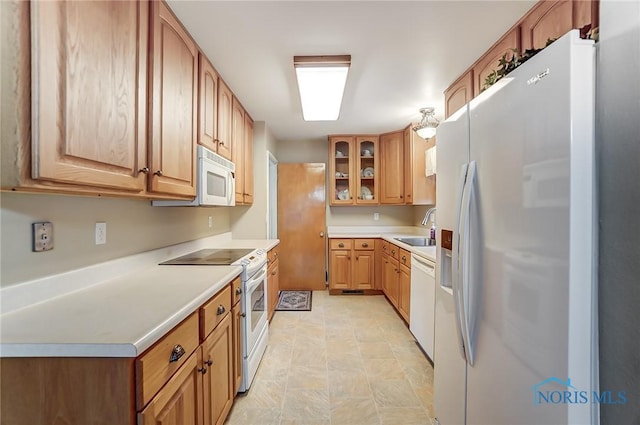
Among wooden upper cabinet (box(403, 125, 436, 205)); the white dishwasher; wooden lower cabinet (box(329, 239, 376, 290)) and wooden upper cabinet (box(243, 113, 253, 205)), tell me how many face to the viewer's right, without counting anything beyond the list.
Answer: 1

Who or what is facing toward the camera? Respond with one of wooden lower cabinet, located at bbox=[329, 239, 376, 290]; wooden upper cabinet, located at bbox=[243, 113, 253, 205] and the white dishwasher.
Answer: the wooden lower cabinet

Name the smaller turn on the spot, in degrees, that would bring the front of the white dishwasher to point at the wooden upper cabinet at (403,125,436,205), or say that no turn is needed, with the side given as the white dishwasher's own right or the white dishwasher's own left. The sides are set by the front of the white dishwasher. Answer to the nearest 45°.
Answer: approximately 90° to the white dishwasher's own right

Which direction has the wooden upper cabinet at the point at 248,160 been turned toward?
to the viewer's right

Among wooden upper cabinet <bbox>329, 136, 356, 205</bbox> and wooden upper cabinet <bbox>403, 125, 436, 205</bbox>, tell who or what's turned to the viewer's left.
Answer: wooden upper cabinet <bbox>403, 125, 436, 205</bbox>

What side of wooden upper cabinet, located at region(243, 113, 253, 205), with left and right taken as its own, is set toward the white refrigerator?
right

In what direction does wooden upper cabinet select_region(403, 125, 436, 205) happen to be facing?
to the viewer's left

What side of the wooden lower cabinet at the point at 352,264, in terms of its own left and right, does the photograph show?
front

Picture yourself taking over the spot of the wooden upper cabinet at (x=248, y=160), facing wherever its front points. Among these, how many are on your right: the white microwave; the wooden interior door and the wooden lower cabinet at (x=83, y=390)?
2

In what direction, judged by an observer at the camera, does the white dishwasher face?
facing to the left of the viewer

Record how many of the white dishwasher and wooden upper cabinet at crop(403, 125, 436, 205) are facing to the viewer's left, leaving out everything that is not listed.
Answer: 2

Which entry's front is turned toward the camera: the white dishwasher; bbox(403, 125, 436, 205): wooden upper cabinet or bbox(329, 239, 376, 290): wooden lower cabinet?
the wooden lower cabinet

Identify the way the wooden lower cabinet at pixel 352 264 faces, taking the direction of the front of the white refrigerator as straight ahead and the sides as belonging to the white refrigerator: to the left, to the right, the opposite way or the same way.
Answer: to the left

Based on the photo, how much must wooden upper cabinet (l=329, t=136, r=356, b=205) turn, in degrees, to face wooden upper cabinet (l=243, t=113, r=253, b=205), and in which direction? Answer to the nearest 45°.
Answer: approximately 45° to its right

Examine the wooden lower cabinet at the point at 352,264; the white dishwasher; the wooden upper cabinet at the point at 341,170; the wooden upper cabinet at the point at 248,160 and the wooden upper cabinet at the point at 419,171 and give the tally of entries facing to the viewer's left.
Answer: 2
